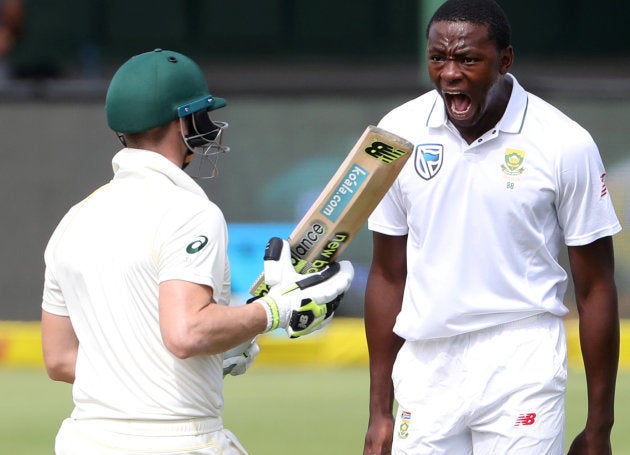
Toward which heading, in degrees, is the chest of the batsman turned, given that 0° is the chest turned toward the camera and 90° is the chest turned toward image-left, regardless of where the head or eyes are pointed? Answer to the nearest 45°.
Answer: approximately 225°
